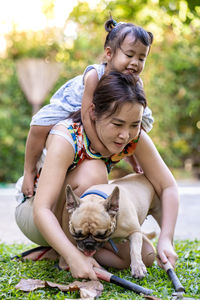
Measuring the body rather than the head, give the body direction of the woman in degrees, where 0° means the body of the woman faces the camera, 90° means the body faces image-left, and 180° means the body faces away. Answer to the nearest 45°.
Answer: approximately 315°

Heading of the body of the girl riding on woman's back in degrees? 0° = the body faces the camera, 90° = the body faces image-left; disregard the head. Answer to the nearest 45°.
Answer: approximately 315°
